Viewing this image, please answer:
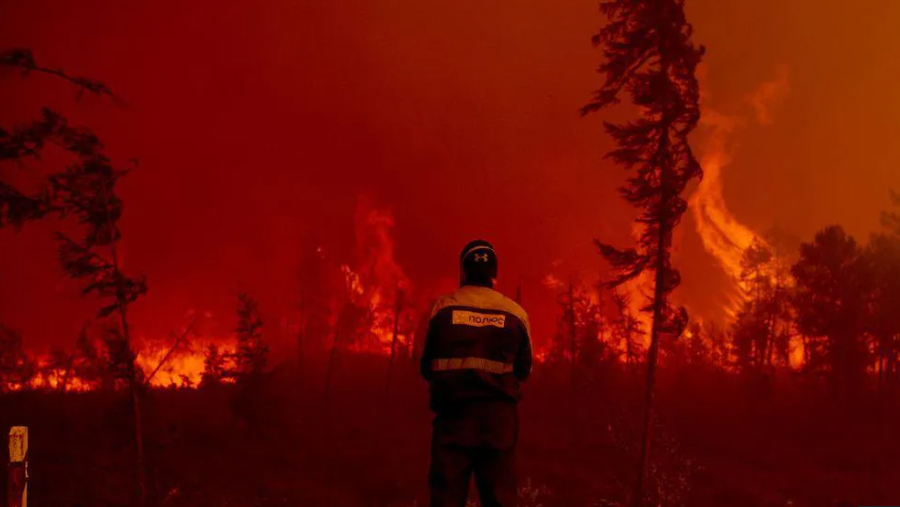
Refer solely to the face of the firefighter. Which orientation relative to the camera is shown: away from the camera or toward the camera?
away from the camera

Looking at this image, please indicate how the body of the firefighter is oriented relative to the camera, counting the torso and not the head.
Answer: away from the camera
